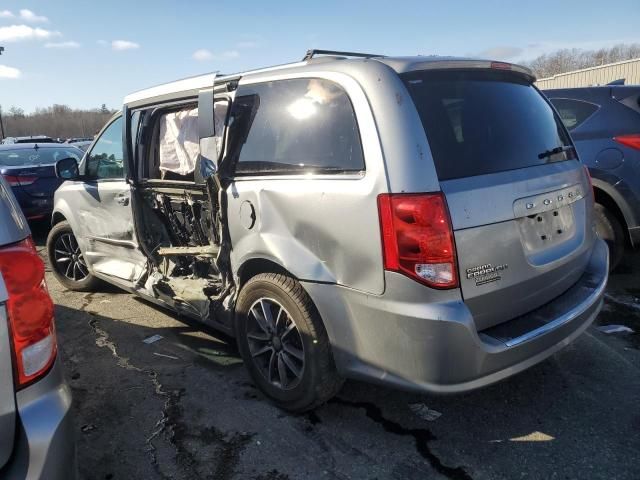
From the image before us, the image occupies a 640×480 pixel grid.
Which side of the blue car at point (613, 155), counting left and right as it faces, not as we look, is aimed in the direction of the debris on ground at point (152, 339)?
left

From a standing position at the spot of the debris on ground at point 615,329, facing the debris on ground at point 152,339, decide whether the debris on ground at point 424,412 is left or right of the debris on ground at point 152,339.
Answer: left

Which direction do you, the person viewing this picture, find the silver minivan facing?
facing away from the viewer and to the left of the viewer

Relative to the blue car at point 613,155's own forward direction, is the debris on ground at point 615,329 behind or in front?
behind

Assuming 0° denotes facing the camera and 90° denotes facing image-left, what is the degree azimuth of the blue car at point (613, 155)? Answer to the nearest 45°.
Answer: approximately 135°

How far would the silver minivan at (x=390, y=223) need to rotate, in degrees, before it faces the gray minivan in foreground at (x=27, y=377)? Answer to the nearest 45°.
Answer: approximately 90° to its left

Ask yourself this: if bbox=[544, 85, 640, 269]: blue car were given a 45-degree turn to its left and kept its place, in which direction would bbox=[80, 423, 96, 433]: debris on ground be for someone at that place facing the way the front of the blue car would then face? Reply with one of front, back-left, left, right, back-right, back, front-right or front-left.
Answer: front-left

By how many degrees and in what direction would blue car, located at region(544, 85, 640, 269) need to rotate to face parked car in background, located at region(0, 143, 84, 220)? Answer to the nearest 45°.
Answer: approximately 45° to its left
